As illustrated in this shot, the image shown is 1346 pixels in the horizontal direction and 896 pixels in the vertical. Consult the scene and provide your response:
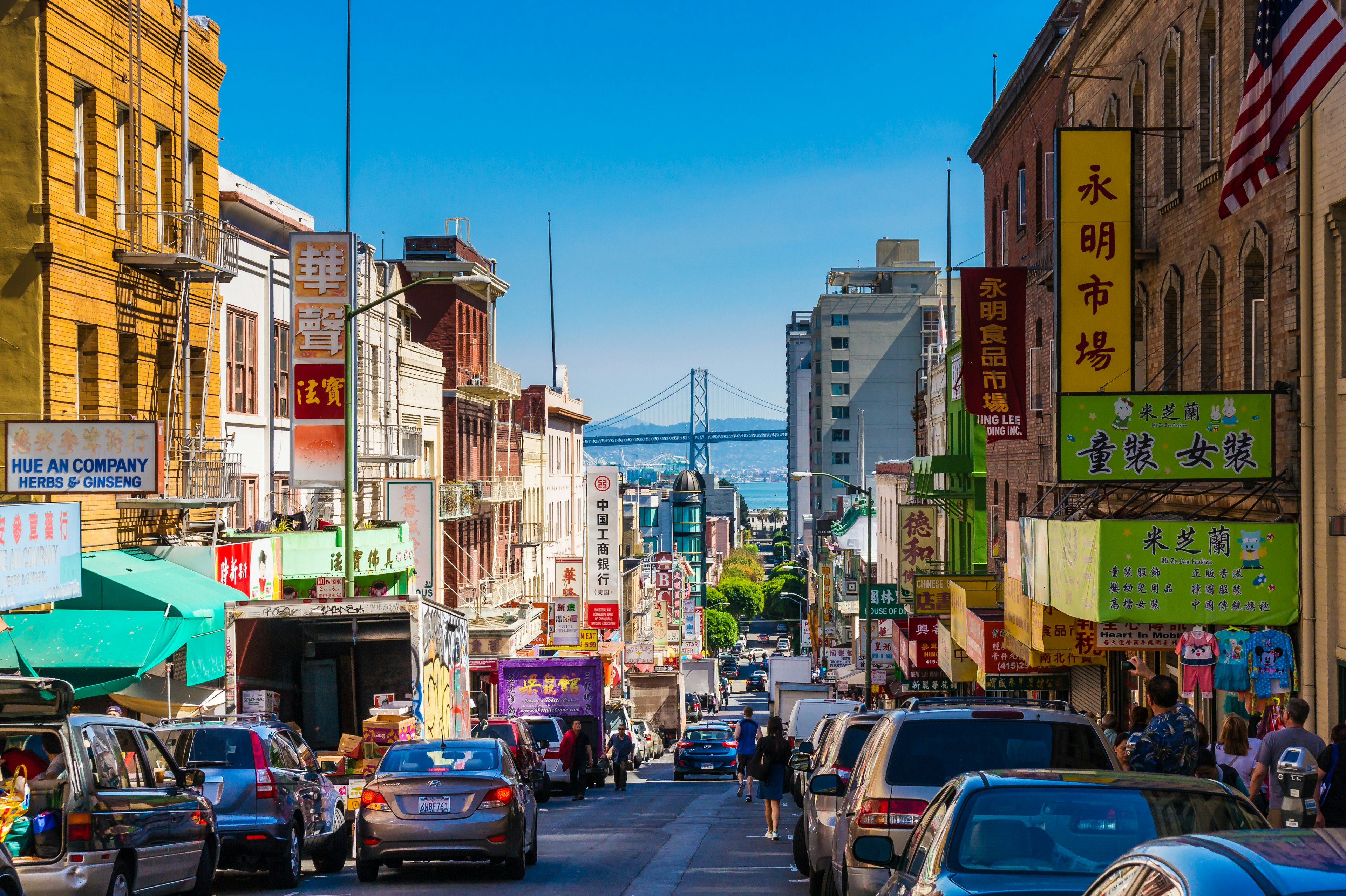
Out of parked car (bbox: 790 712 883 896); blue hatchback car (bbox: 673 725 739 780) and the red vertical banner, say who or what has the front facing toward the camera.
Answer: the red vertical banner

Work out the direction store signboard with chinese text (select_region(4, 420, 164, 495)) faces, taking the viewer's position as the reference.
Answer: facing the viewer

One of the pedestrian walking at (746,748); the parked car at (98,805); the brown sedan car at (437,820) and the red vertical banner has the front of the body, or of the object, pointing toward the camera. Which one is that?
the red vertical banner

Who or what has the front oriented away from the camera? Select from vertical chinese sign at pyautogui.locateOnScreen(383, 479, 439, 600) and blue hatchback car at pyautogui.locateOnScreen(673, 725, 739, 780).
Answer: the blue hatchback car

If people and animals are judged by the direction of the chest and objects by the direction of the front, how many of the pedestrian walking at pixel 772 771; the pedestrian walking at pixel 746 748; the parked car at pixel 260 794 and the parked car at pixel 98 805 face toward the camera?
0

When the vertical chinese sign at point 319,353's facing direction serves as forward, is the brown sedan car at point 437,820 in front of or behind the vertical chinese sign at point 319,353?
in front

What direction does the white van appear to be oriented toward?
away from the camera

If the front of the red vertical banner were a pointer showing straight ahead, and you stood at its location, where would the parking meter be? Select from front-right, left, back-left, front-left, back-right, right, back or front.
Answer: front

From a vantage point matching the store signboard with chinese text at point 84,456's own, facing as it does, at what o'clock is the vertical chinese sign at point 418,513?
The vertical chinese sign is roughly at 7 o'clock from the store signboard with chinese text.

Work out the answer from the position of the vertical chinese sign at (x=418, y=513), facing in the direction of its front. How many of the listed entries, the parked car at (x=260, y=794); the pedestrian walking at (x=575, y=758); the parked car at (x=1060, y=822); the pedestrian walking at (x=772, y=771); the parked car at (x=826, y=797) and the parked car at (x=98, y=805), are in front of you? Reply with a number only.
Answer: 6

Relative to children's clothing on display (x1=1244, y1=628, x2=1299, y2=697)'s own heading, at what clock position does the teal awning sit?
The teal awning is roughly at 3 o'clock from the children's clothing on display.

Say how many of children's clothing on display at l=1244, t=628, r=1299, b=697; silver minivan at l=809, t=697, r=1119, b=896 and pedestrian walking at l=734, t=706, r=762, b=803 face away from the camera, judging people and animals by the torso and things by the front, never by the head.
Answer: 2

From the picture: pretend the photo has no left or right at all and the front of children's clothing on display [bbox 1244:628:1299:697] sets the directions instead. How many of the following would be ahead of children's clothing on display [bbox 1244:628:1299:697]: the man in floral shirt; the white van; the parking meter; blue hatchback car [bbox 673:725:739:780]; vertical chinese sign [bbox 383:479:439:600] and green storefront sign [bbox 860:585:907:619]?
2

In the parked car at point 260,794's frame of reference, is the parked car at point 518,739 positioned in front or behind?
in front

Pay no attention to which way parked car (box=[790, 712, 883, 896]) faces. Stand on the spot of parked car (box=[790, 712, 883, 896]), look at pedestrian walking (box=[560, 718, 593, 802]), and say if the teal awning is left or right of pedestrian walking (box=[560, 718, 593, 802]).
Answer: left

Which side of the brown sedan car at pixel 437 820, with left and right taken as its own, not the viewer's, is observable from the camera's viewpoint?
back

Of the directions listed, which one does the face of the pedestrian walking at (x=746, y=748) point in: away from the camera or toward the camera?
away from the camera

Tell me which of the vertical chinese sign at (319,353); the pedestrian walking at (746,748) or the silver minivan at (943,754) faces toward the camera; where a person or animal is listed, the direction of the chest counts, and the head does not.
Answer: the vertical chinese sign

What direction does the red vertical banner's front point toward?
toward the camera

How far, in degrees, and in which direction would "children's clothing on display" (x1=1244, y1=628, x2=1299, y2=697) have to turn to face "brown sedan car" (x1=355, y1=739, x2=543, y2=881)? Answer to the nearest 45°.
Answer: approximately 45° to its right

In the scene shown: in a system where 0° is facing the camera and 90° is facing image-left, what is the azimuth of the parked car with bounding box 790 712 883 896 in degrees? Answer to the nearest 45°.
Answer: approximately 180°

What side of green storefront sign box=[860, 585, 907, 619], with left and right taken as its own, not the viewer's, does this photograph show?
front

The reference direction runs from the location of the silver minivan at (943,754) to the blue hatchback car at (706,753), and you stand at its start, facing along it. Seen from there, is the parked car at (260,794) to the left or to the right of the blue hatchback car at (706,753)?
left

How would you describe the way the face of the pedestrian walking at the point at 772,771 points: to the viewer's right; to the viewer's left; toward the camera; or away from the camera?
away from the camera
